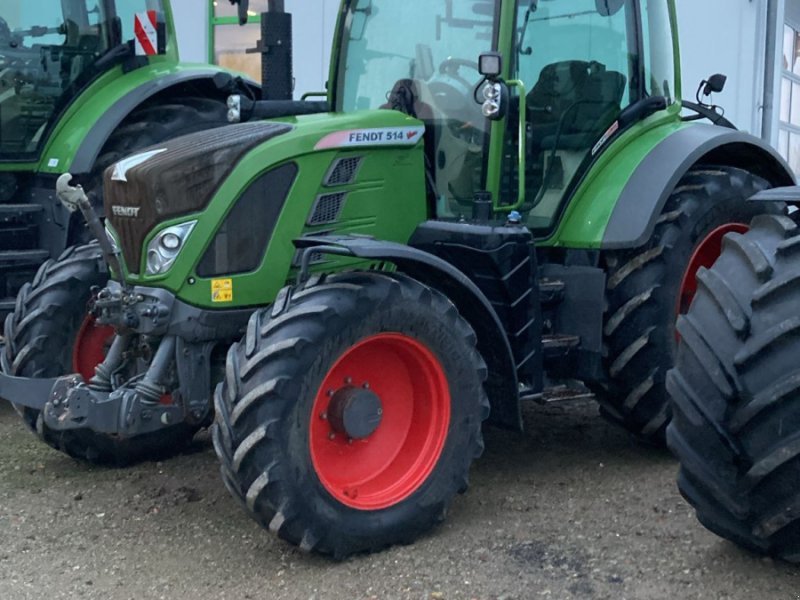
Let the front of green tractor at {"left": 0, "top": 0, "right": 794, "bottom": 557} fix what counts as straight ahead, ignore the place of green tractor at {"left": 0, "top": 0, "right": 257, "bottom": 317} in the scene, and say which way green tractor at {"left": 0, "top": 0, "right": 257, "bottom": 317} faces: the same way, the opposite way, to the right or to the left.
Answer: the same way

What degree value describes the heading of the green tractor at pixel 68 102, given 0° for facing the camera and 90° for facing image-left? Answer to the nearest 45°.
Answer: approximately 45°

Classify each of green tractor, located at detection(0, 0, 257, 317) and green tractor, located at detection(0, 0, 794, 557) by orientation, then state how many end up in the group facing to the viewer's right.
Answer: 0

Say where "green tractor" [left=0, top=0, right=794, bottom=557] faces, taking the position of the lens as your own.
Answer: facing the viewer and to the left of the viewer

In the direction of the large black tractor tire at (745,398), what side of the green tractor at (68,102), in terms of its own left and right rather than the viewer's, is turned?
left

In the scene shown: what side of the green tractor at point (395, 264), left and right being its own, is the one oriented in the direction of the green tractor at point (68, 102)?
right

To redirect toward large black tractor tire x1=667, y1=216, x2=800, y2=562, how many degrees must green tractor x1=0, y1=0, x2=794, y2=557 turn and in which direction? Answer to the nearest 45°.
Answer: approximately 90° to its left

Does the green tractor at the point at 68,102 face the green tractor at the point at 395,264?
no
